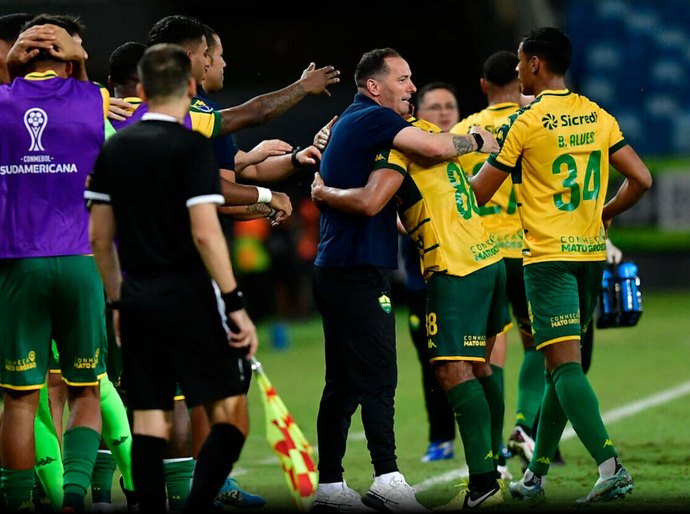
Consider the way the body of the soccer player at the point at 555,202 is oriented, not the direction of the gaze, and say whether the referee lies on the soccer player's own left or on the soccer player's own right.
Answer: on the soccer player's own left

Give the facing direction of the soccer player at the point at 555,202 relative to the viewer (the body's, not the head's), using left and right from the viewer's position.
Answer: facing away from the viewer and to the left of the viewer

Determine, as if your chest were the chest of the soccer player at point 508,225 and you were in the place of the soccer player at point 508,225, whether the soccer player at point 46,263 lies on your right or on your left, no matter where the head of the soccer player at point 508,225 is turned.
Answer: on your left

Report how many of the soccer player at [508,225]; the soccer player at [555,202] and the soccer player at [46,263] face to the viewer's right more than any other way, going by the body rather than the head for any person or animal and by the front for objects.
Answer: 0

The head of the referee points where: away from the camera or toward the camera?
away from the camera

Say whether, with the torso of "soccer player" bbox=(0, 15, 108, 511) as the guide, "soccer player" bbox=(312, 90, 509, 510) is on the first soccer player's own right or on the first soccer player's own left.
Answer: on the first soccer player's own right

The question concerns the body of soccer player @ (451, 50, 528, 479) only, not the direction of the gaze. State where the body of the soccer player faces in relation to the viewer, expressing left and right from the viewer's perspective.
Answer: facing away from the viewer and to the left of the viewer

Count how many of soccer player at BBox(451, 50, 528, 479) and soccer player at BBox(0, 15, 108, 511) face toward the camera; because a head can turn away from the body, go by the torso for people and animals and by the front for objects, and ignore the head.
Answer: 0
